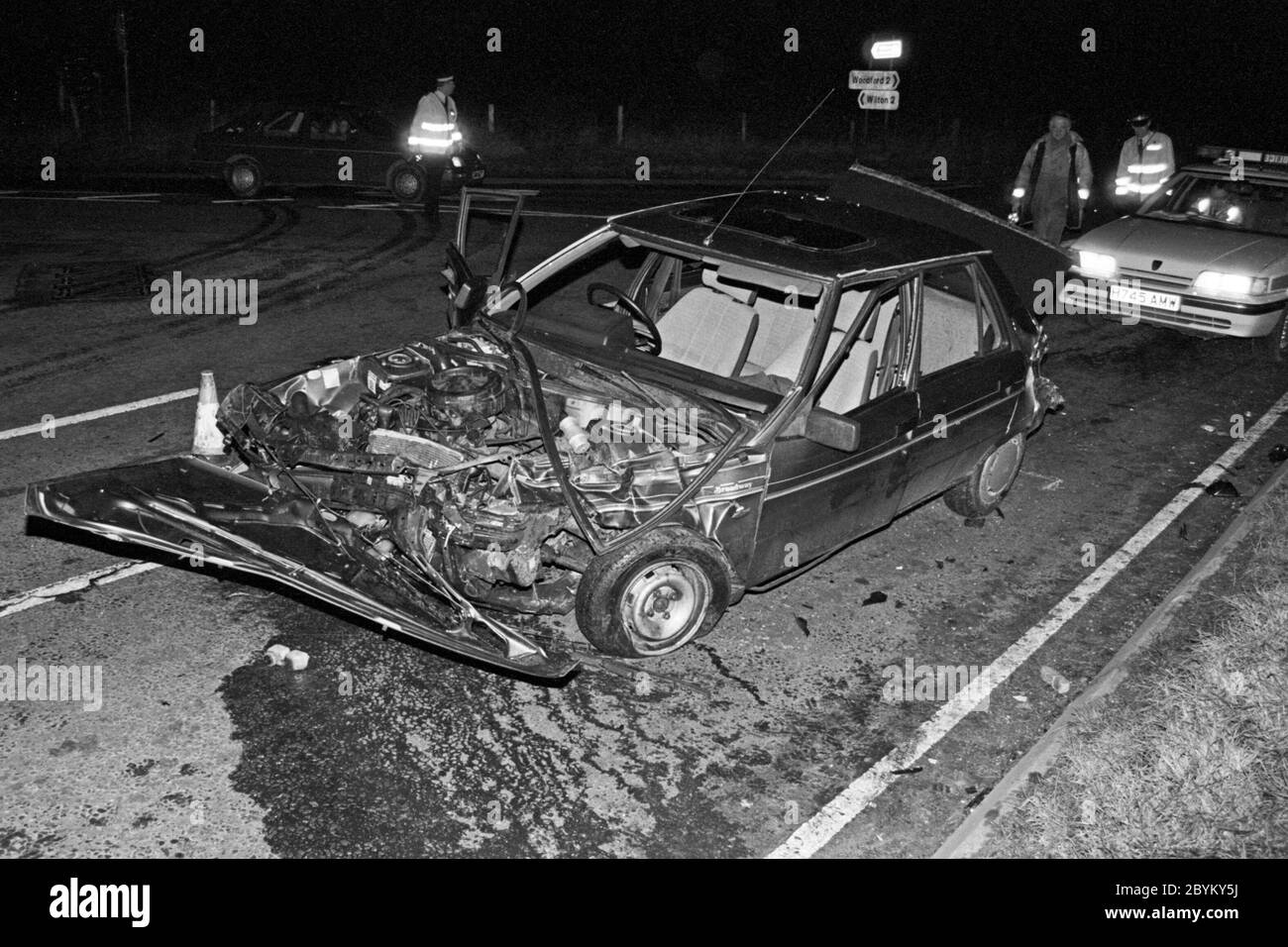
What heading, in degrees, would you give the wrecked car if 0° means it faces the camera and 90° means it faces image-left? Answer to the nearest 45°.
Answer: approximately 45°

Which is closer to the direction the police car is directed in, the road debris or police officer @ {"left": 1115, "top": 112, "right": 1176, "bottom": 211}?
the road debris

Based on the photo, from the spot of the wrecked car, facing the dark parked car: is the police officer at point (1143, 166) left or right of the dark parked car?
right

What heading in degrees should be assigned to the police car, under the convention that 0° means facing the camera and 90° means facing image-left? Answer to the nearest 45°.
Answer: approximately 45°

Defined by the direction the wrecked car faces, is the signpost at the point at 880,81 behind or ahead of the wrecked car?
behind

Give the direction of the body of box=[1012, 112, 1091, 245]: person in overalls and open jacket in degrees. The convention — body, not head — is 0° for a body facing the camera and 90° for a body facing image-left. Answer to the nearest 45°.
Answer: approximately 0°

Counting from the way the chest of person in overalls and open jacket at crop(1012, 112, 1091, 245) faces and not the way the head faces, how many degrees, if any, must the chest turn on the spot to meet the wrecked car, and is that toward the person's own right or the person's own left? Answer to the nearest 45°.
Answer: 0° — they already face it

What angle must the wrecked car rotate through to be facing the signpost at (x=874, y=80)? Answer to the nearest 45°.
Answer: approximately 135° to its right
